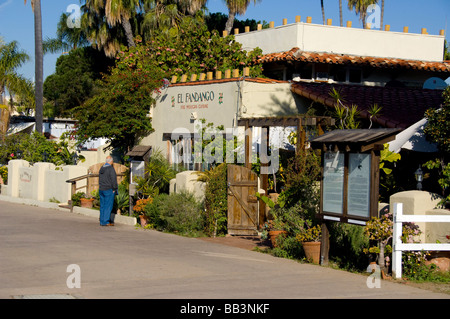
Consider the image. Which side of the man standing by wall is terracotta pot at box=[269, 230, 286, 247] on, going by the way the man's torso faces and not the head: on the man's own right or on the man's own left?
on the man's own right

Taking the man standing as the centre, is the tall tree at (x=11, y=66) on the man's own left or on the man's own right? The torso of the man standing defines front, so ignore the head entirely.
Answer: on the man's own left

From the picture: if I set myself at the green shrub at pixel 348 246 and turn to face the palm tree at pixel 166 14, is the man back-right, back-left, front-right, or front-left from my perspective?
front-left

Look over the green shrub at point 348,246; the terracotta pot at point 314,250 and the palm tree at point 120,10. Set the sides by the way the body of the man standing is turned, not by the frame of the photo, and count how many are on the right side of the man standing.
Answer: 2

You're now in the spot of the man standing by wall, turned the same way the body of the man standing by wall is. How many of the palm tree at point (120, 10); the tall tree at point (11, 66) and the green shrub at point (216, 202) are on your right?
1

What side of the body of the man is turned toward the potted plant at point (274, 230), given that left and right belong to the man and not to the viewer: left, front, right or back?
right

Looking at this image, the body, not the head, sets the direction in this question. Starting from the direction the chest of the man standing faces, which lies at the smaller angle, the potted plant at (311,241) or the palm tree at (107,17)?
the palm tree

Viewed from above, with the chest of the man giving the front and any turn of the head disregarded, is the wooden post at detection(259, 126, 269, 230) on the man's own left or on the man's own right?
on the man's own right

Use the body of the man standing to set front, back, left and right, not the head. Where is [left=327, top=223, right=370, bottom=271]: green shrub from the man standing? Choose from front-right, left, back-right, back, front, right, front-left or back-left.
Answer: right

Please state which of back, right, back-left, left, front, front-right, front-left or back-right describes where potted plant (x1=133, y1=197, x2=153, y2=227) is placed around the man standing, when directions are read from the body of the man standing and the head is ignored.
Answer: front-right

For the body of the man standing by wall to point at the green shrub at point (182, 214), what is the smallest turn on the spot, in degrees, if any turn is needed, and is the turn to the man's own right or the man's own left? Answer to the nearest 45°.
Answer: approximately 90° to the man's own right

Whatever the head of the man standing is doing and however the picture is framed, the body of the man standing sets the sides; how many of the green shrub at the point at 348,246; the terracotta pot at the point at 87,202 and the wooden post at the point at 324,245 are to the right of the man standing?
2

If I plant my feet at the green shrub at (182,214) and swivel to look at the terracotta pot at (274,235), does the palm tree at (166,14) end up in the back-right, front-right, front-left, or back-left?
back-left

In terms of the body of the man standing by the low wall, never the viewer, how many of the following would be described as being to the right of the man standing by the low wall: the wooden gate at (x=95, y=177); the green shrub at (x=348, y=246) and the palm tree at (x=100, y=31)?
1

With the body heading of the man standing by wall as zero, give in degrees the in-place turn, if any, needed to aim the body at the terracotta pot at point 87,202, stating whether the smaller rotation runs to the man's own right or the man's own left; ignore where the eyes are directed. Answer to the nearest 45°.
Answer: approximately 45° to the man's own left
